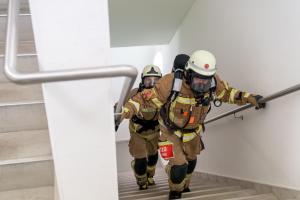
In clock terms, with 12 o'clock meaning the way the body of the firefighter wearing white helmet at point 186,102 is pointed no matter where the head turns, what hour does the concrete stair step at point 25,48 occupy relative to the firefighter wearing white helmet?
The concrete stair step is roughly at 2 o'clock from the firefighter wearing white helmet.

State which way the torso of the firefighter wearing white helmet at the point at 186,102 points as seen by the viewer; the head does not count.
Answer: toward the camera

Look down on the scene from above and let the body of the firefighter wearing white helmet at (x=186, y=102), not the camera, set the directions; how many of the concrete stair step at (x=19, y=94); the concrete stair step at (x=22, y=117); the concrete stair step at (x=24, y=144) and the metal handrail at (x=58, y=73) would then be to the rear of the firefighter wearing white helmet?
0

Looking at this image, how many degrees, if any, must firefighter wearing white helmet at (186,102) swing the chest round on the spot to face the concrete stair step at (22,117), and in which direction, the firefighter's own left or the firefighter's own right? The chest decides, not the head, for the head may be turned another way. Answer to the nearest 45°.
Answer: approximately 45° to the firefighter's own right

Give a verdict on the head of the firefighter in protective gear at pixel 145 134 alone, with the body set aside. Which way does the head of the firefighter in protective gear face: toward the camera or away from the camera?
toward the camera

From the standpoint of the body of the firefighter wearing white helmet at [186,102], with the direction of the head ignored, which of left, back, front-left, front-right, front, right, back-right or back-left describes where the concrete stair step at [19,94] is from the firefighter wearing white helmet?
front-right

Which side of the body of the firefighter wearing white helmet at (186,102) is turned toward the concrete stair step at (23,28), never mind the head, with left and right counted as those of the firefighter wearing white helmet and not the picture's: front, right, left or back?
right

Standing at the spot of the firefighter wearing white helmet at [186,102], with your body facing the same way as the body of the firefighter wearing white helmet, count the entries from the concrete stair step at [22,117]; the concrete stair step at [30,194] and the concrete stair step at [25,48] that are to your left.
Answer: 0

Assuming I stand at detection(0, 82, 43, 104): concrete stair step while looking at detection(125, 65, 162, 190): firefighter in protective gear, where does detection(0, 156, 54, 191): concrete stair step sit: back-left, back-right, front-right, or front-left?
back-right

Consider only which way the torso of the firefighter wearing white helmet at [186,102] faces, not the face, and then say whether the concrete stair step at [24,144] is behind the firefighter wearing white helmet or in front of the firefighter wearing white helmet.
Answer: in front

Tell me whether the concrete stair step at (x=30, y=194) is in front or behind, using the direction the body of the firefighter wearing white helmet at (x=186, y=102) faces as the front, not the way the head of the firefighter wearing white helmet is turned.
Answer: in front
